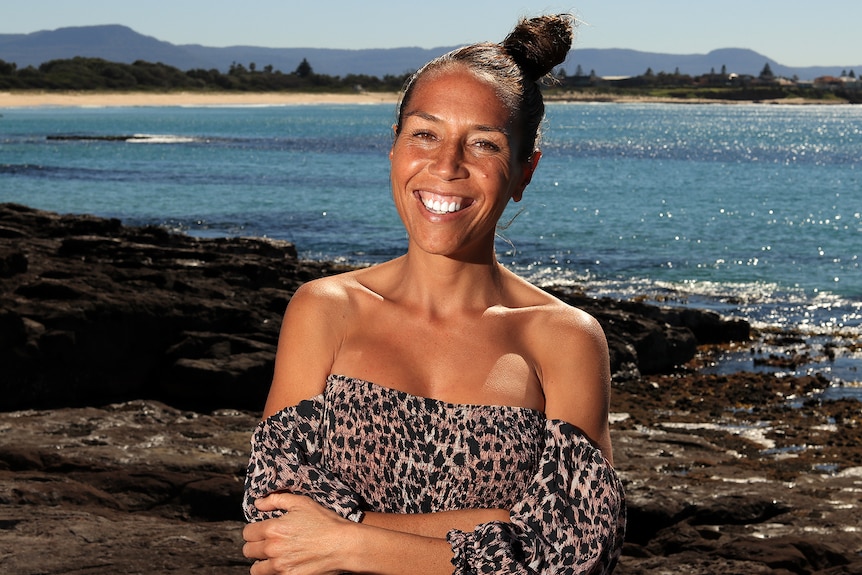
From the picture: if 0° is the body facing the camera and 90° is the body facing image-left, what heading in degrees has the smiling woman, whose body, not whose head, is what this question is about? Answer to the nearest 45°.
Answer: approximately 0°

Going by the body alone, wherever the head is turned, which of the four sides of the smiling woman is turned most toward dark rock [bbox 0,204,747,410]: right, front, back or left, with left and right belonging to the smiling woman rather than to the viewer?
back
